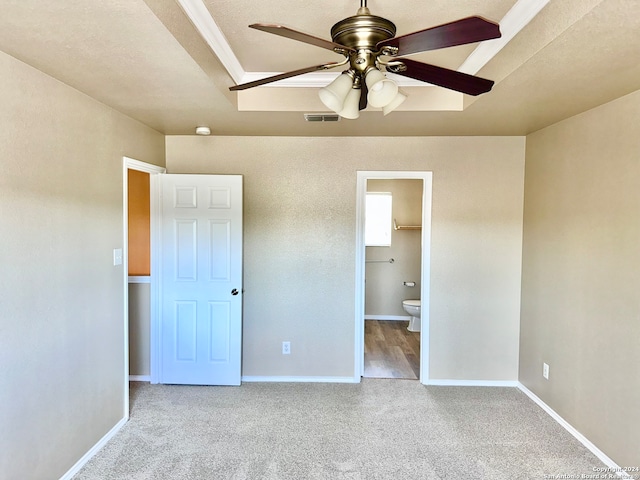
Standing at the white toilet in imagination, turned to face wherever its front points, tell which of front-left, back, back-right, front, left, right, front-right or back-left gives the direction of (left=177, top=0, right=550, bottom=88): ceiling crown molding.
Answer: left

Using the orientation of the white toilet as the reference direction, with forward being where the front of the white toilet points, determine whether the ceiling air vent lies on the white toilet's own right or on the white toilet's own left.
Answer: on the white toilet's own left

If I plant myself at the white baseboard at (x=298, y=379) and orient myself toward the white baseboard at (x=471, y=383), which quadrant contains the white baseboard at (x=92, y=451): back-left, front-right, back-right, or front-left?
back-right

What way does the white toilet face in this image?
to the viewer's left

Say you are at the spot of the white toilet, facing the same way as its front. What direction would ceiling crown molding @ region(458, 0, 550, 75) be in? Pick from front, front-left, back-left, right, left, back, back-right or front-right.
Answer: left

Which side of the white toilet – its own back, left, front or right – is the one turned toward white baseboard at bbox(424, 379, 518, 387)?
left

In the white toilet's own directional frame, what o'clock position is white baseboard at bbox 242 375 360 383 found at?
The white baseboard is roughly at 10 o'clock from the white toilet.

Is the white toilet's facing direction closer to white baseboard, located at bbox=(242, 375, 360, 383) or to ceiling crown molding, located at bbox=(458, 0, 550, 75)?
the white baseboard

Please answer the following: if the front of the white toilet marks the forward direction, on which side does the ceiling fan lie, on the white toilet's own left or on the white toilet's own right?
on the white toilet's own left

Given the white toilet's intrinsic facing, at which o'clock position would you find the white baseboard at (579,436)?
The white baseboard is roughly at 8 o'clock from the white toilet.
